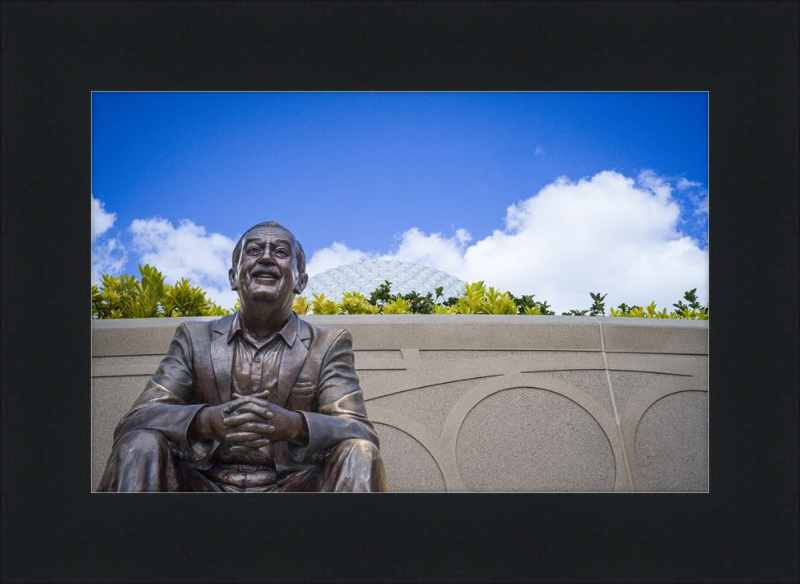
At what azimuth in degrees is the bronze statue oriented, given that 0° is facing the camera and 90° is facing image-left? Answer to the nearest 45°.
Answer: approximately 0°

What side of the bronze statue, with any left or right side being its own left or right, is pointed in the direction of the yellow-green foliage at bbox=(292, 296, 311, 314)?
back

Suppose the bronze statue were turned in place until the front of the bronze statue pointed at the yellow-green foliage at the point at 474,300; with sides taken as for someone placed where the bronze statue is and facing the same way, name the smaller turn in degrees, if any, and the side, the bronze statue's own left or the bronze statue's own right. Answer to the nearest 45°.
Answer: approximately 135° to the bronze statue's own left

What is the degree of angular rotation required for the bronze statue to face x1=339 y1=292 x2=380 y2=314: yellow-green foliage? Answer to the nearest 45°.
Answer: approximately 180°

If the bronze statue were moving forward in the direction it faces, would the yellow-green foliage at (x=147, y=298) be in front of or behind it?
behind

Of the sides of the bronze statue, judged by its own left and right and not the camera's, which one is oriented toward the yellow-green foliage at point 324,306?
back
